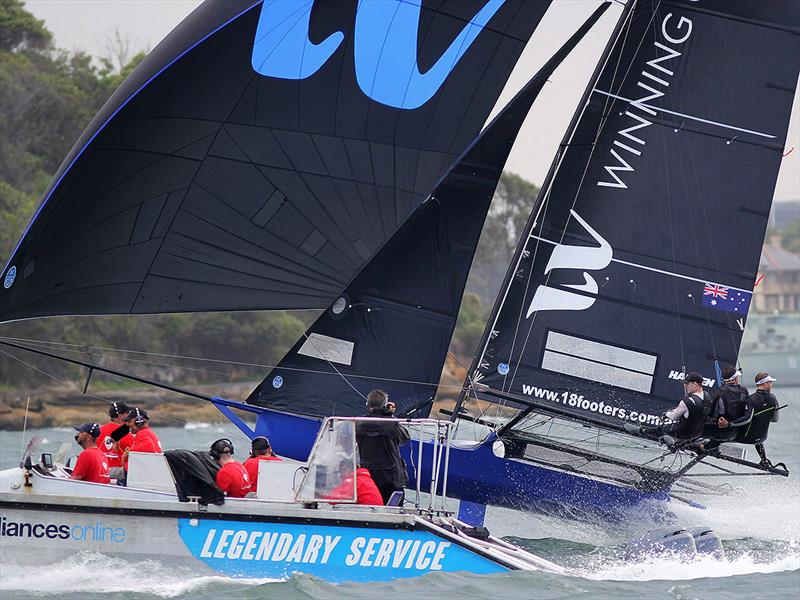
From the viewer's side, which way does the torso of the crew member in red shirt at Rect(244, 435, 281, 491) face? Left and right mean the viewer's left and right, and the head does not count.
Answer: facing away from the viewer and to the right of the viewer

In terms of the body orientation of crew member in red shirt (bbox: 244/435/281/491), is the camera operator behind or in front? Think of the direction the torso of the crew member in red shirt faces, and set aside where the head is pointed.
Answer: in front

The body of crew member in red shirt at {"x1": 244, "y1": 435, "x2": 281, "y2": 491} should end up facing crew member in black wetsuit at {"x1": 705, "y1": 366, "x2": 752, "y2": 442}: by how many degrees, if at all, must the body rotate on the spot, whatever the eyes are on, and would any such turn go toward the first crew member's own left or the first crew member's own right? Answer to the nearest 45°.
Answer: approximately 45° to the first crew member's own right

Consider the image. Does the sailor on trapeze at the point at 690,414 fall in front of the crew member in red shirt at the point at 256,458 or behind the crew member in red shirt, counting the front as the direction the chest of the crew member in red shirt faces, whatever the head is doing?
in front

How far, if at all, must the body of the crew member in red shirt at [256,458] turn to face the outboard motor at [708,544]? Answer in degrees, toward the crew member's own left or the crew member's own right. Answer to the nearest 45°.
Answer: approximately 45° to the crew member's own right

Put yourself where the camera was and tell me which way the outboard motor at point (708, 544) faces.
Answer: facing to the left of the viewer

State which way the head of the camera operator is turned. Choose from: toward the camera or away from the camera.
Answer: away from the camera

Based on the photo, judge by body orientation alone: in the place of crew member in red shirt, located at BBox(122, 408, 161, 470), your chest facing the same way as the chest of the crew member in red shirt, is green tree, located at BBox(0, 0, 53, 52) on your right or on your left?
on your right
